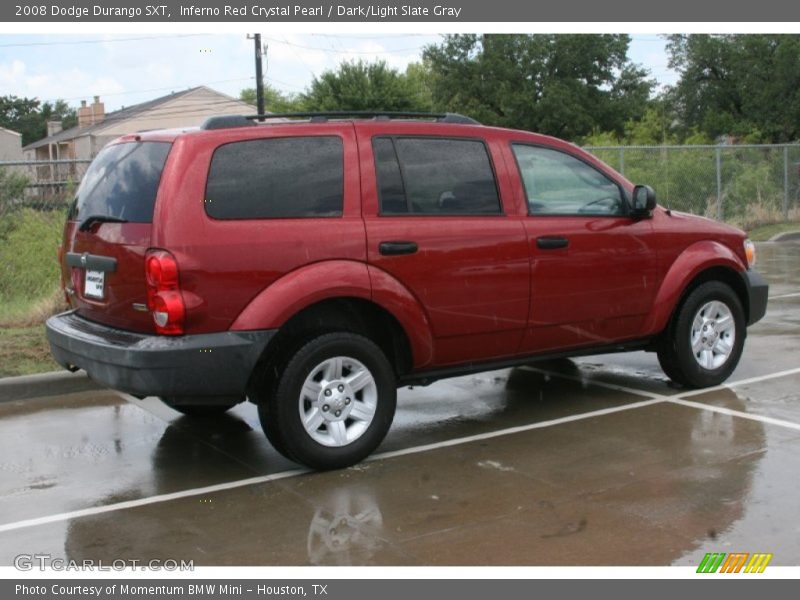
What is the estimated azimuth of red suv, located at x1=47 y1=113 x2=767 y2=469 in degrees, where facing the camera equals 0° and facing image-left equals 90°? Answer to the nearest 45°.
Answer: approximately 225°

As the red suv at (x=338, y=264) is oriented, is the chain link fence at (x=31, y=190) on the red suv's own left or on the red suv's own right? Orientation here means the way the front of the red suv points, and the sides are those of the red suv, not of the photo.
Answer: on the red suv's own left

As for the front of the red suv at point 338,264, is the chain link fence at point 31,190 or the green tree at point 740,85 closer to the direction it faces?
the green tree

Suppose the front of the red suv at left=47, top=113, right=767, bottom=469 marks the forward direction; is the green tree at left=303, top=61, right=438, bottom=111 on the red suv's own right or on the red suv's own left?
on the red suv's own left

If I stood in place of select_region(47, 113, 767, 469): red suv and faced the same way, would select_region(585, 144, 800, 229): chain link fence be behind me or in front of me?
in front
